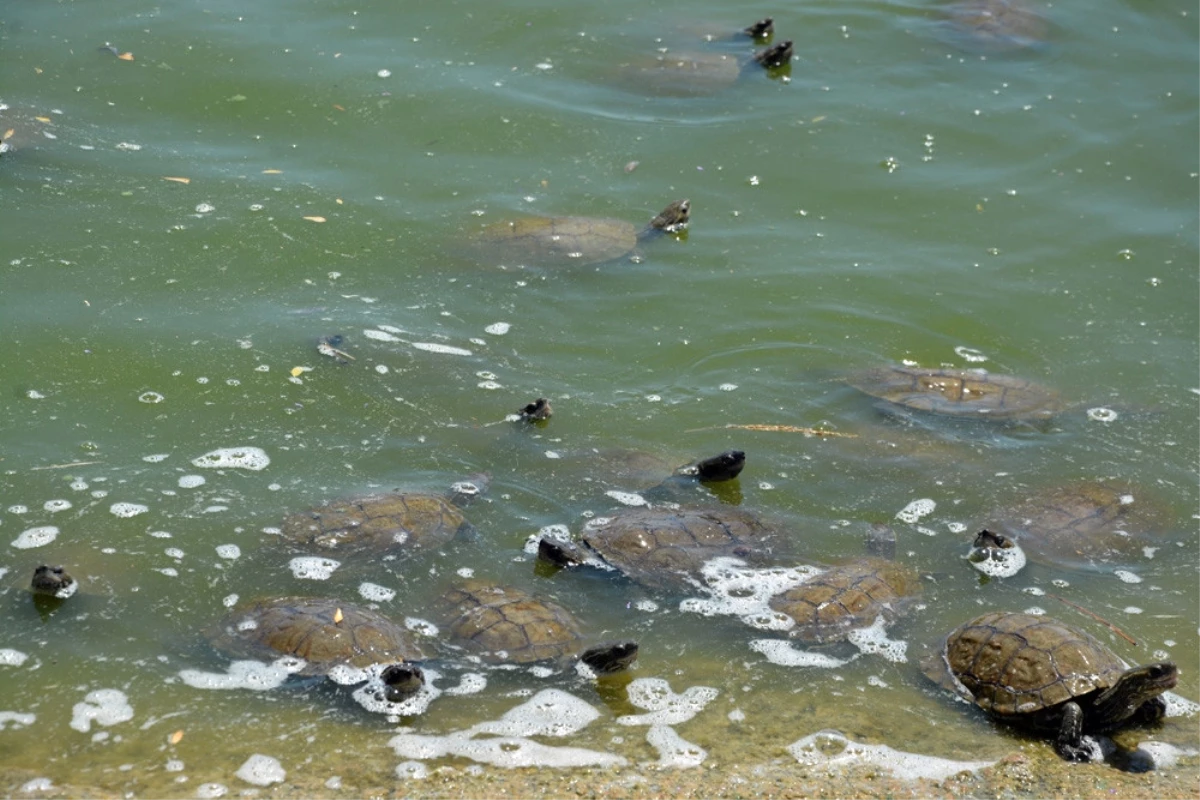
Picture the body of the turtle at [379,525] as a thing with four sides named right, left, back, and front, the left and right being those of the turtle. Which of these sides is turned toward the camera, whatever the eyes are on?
right

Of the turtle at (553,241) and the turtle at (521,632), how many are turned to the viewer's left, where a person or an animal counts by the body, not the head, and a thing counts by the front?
0

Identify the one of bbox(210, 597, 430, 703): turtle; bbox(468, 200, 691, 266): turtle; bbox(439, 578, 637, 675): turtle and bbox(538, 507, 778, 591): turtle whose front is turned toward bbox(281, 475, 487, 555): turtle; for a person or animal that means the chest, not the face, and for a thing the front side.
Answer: bbox(538, 507, 778, 591): turtle

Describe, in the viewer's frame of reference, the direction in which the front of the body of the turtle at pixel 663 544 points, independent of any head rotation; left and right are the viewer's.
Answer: facing to the left of the viewer

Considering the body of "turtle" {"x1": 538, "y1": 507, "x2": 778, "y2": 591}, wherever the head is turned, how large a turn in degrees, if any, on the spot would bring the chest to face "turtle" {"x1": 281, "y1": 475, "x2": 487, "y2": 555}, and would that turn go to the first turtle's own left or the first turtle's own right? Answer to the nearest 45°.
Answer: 0° — it already faces it

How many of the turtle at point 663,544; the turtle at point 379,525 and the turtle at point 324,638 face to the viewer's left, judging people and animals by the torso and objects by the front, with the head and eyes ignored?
1

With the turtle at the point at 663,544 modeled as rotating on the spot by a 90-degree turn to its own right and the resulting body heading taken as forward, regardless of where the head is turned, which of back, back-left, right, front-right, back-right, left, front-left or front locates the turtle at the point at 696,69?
front

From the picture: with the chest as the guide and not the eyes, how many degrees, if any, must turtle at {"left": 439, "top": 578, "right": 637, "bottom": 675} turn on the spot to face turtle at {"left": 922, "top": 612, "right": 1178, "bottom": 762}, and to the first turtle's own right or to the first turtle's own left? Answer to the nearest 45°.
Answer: approximately 45° to the first turtle's own left

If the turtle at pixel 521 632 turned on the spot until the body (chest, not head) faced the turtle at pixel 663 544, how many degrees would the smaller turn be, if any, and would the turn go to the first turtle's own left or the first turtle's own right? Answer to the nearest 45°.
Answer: approximately 90° to the first turtle's own left

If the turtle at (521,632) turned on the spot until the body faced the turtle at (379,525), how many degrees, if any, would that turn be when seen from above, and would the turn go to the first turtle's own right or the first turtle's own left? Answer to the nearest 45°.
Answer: approximately 180°

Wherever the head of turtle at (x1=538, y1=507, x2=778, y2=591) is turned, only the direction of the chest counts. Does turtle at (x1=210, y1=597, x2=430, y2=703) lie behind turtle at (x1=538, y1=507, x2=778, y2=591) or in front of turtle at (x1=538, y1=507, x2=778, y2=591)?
in front

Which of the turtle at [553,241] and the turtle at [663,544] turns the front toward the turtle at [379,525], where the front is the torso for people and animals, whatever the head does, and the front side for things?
the turtle at [663,544]

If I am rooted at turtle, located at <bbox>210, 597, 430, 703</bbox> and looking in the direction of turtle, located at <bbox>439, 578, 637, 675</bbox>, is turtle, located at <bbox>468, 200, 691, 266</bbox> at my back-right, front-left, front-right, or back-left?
front-left

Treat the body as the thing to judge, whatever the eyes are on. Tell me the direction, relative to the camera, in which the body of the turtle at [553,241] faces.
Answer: to the viewer's right

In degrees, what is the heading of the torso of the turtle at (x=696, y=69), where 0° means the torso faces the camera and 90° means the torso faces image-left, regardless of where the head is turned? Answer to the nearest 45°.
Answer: approximately 270°

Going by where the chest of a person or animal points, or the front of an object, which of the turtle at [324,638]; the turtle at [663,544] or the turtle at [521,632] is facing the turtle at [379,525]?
the turtle at [663,544]

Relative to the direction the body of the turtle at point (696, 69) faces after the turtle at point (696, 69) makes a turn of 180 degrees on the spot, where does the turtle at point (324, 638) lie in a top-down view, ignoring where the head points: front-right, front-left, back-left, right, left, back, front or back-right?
left

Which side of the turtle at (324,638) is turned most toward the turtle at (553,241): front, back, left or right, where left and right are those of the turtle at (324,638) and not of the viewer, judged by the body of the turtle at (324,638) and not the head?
left

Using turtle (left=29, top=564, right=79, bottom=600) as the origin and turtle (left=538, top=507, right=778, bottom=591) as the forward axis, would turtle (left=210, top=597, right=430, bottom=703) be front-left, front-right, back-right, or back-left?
front-right

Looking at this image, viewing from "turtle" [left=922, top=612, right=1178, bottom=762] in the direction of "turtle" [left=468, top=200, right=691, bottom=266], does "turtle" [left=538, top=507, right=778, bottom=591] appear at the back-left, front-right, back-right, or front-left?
front-left
